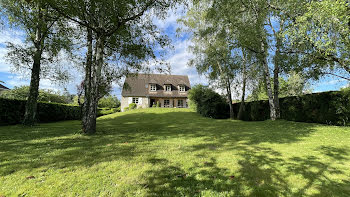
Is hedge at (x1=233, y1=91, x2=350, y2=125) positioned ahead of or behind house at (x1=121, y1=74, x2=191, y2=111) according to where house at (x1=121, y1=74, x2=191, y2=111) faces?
ahead

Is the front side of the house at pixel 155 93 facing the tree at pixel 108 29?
yes

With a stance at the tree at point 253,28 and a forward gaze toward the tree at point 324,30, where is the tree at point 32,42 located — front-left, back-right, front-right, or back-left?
back-right

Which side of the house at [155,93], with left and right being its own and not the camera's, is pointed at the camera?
front

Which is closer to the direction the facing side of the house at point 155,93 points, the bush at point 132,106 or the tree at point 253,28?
the tree

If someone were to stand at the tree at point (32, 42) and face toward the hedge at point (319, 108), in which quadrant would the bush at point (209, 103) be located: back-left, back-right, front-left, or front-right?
front-left

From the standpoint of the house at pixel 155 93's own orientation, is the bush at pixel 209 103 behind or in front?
in front

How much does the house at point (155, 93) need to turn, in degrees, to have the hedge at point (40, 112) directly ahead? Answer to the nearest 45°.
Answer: approximately 45° to its right

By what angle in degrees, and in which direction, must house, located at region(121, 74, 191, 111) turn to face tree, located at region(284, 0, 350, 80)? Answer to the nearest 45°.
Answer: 0° — it already faces it

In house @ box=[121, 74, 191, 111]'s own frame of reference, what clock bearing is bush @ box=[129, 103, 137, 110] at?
The bush is roughly at 2 o'clock from the house.

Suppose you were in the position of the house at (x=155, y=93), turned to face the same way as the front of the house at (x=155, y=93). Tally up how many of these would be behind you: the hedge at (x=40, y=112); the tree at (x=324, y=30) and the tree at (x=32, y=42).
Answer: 0

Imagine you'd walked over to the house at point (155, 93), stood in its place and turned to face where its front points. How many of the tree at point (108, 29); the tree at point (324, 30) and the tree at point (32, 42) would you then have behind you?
0

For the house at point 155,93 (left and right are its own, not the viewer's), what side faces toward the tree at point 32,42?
front
